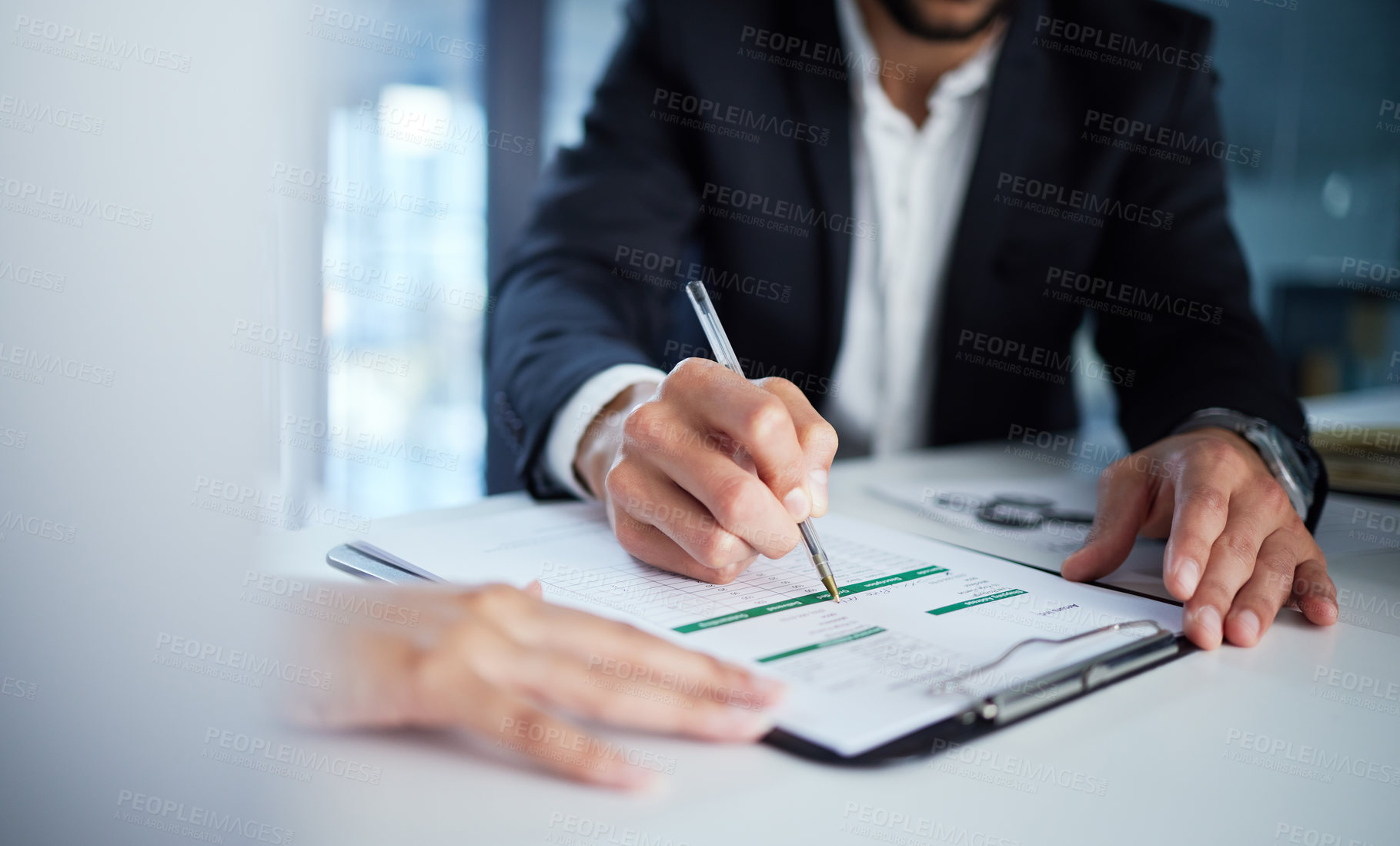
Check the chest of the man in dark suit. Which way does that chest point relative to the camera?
toward the camera

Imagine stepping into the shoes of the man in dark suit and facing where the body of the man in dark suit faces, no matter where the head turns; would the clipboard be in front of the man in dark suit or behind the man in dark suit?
in front

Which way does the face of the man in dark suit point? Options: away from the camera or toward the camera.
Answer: toward the camera

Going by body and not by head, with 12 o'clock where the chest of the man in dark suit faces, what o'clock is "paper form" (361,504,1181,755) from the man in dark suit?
The paper form is roughly at 12 o'clock from the man in dark suit.
